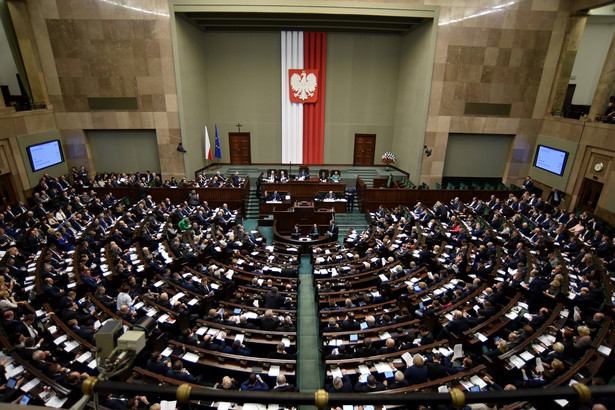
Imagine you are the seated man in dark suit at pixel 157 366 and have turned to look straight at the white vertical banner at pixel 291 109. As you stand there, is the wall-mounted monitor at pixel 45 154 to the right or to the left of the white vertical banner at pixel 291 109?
left

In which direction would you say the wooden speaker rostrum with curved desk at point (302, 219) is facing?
toward the camera

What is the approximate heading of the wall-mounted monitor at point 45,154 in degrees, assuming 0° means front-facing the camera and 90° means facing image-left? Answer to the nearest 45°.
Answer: approximately 315°

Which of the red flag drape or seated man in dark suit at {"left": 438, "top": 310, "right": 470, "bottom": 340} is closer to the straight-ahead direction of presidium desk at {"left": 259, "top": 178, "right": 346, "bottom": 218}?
the seated man in dark suit

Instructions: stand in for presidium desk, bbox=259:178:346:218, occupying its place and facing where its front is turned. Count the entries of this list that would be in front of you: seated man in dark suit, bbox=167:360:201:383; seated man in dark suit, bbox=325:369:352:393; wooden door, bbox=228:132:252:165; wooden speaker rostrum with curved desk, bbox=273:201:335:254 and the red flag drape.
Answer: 3

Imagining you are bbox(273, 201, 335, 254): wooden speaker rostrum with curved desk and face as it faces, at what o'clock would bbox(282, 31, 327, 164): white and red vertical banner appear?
The white and red vertical banner is roughly at 6 o'clock from the wooden speaker rostrum with curved desk.

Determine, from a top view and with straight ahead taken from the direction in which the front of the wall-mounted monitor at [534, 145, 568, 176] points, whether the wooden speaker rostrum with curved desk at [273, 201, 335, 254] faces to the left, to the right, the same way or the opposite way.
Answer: to the left

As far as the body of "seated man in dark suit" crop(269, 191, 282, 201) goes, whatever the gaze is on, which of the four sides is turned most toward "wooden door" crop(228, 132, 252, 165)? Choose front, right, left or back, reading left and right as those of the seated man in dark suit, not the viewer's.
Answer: back

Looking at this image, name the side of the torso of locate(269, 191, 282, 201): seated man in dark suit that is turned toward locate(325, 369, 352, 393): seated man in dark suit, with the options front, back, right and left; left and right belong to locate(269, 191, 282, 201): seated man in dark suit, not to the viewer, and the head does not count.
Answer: front

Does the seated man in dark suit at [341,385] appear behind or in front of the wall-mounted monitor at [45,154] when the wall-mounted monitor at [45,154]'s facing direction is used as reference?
in front

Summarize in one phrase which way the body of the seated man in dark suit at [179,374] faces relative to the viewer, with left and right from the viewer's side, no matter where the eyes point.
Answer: facing away from the viewer and to the right of the viewer

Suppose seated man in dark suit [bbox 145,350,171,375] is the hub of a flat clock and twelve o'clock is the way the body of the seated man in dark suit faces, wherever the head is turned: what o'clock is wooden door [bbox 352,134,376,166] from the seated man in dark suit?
The wooden door is roughly at 12 o'clock from the seated man in dark suit.

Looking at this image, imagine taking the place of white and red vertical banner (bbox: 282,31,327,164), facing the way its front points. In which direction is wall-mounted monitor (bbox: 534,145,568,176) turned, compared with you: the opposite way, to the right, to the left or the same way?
to the right

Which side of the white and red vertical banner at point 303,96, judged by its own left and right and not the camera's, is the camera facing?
front

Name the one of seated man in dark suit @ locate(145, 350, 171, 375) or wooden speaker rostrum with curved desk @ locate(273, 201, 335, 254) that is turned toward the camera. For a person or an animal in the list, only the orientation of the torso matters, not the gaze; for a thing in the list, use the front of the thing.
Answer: the wooden speaker rostrum with curved desk

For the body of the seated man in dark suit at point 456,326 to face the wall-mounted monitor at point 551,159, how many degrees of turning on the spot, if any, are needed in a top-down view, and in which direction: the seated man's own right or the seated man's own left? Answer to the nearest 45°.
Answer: approximately 45° to the seated man's own right

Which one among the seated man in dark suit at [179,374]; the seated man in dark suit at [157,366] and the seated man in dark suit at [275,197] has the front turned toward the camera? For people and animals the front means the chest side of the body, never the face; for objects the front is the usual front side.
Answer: the seated man in dark suit at [275,197]

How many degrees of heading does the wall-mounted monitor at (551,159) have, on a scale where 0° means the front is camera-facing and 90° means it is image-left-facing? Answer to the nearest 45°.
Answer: approximately 45°

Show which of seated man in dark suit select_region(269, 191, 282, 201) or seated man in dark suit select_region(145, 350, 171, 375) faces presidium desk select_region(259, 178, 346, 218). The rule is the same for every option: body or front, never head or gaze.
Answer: seated man in dark suit select_region(145, 350, 171, 375)
